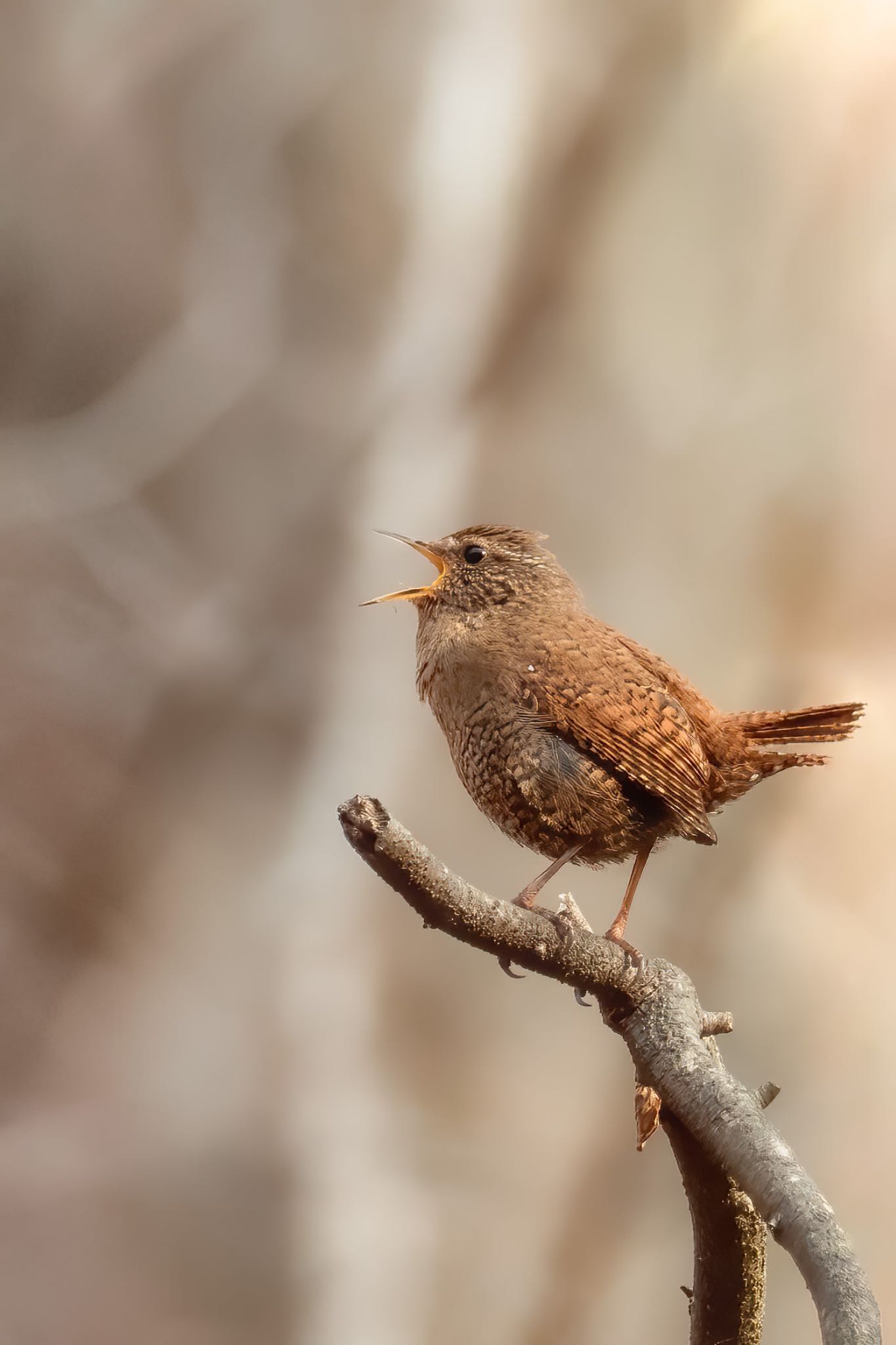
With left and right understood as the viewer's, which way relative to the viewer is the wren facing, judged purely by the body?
facing to the left of the viewer
